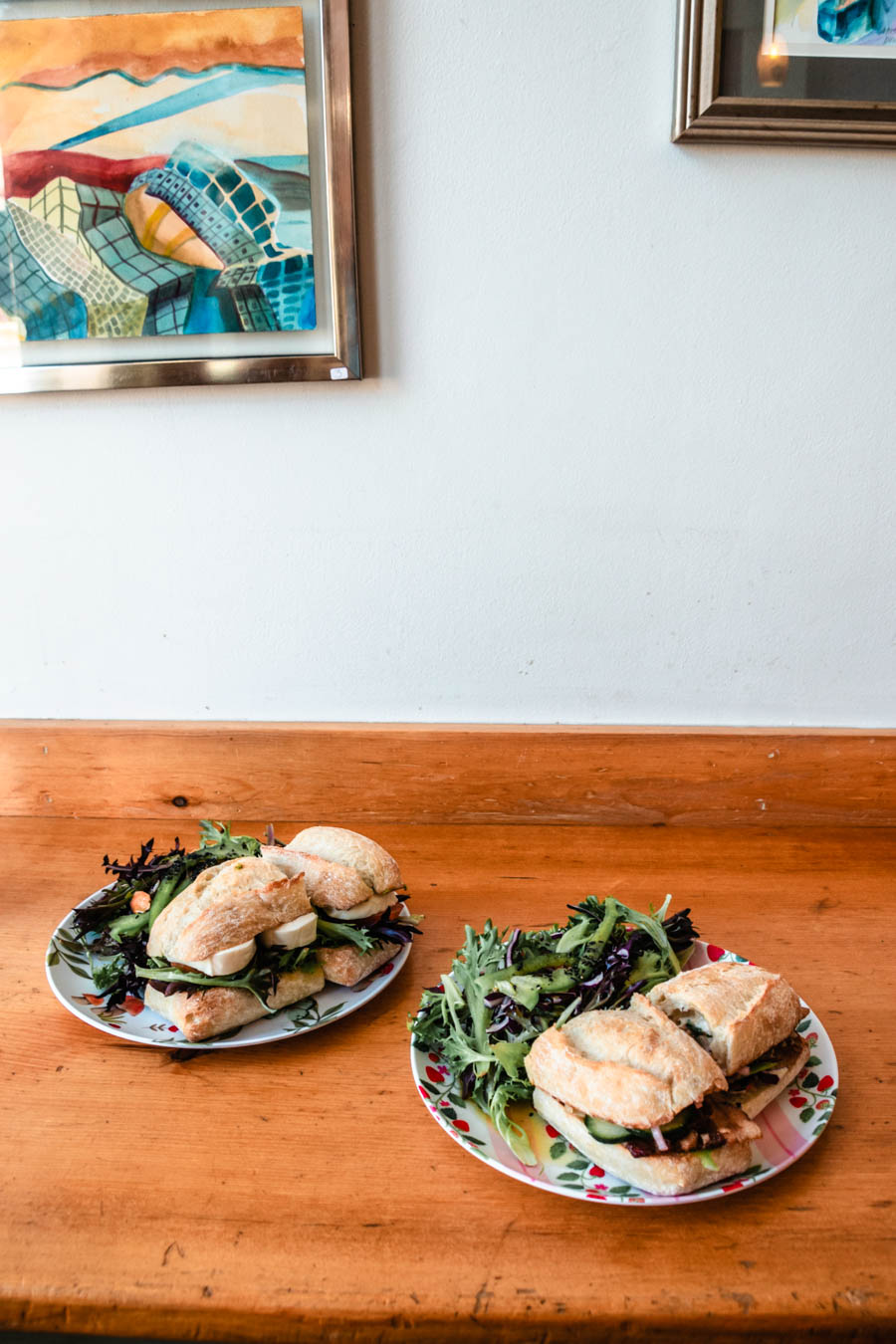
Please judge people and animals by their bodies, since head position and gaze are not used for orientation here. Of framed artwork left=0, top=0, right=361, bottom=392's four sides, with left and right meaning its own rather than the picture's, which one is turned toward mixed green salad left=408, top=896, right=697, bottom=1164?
front

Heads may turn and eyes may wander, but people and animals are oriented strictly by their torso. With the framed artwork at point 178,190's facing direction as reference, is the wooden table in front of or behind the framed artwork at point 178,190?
in front

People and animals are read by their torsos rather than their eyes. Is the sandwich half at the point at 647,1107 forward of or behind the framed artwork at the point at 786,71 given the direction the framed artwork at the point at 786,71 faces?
forward

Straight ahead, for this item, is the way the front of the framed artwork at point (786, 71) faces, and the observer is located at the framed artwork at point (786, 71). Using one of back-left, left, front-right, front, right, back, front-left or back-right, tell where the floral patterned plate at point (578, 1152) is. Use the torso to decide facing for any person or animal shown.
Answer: front

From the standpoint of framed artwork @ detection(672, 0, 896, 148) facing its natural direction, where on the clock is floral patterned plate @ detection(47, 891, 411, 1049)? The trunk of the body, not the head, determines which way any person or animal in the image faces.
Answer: The floral patterned plate is roughly at 1 o'clock from the framed artwork.

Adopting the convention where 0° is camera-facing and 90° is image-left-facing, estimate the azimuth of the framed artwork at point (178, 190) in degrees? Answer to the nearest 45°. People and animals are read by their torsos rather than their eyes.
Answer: approximately 0°

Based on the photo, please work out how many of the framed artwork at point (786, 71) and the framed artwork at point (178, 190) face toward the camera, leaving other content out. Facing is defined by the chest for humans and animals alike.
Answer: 2
